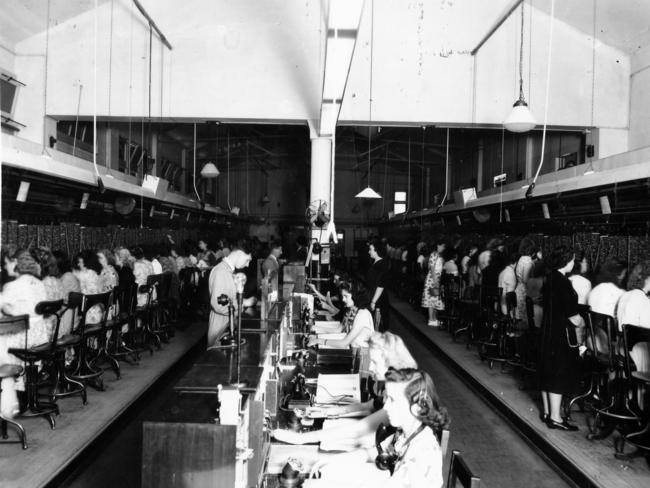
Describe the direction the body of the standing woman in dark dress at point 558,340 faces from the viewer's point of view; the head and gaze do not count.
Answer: to the viewer's right

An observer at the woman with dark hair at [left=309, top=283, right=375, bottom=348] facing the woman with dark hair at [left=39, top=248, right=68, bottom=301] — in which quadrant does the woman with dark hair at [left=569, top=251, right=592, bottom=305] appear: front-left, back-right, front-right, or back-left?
back-right

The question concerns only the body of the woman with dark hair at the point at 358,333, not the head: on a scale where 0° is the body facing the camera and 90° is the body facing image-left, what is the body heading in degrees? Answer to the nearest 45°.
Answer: approximately 90°

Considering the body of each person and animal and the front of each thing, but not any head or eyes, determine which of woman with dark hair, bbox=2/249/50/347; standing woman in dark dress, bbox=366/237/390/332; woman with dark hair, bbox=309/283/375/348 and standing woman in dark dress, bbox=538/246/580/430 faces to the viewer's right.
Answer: standing woman in dark dress, bbox=538/246/580/430

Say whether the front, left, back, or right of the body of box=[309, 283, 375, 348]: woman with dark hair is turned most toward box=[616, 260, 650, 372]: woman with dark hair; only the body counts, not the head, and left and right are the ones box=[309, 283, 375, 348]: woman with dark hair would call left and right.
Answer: back

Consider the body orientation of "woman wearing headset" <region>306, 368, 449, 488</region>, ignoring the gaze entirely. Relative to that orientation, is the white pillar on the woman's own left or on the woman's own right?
on the woman's own right

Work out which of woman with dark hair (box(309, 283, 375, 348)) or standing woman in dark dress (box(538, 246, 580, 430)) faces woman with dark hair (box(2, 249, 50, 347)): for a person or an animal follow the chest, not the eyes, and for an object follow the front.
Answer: woman with dark hair (box(309, 283, 375, 348))

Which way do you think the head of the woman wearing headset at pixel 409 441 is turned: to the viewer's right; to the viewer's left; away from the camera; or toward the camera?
to the viewer's left

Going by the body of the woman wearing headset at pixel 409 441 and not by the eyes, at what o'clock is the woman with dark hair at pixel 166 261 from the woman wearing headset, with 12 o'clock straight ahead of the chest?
The woman with dark hair is roughly at 2 o'clock from the woman wearing headset.

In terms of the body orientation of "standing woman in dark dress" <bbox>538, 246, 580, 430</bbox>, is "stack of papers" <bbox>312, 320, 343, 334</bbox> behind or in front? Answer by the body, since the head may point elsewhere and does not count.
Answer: behind

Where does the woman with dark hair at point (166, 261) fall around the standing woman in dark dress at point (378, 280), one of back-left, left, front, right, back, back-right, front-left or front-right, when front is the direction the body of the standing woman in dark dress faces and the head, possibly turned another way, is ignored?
front-right

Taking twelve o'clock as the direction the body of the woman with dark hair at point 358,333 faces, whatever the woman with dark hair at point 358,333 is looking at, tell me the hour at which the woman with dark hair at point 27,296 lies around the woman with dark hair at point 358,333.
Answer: the woman with dark hair at point 27,296 is roughly at 12 o'clock from the woman with dark hair at point 358,333.

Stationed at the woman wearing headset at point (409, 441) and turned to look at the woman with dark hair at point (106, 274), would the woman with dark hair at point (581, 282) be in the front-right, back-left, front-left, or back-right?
front-right

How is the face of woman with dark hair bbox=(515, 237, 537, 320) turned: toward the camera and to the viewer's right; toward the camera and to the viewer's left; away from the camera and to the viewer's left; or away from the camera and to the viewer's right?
away from the camera and to the viewer's right

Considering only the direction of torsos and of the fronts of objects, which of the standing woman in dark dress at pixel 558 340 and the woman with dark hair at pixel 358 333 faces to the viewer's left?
the woman with dark hair
